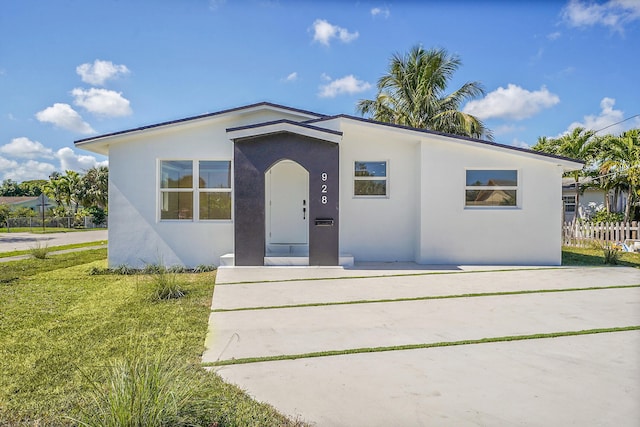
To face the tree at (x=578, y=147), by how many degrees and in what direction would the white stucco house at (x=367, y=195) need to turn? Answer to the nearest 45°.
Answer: approximately 135° to its left

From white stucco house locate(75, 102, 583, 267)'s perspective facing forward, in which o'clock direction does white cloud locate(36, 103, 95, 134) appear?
The white cloud is roughly at 4 o'clock from the white stucco house.

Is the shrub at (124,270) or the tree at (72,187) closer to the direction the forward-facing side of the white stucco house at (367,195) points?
the shrub

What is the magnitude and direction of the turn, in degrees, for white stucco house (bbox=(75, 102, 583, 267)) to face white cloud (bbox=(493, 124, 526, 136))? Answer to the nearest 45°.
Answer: approximately 135° to its left

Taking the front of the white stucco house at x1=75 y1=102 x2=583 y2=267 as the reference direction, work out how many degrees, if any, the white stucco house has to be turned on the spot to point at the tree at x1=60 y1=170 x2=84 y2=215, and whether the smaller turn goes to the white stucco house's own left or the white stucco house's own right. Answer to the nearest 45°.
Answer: approximately 135° to the white stucco house's own right

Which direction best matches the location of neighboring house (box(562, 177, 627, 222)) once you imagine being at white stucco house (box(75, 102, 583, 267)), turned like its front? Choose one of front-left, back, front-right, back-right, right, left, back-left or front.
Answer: back-left

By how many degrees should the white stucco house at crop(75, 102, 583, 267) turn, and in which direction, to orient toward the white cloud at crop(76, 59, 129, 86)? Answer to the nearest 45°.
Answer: approximately 135° to its right

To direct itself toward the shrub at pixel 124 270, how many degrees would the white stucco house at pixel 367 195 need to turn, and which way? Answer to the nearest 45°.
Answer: approximately 90° to its right

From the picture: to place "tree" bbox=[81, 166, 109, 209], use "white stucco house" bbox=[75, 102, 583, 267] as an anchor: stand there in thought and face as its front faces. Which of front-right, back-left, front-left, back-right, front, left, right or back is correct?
back-right

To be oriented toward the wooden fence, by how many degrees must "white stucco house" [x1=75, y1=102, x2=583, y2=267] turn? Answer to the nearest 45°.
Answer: approximately 135° to its left

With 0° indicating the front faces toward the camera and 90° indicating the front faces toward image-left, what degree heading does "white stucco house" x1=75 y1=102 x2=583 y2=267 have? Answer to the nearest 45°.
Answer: approximately 0°

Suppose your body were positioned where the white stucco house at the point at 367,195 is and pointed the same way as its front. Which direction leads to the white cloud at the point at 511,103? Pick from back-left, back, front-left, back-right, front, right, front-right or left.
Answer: back-left
